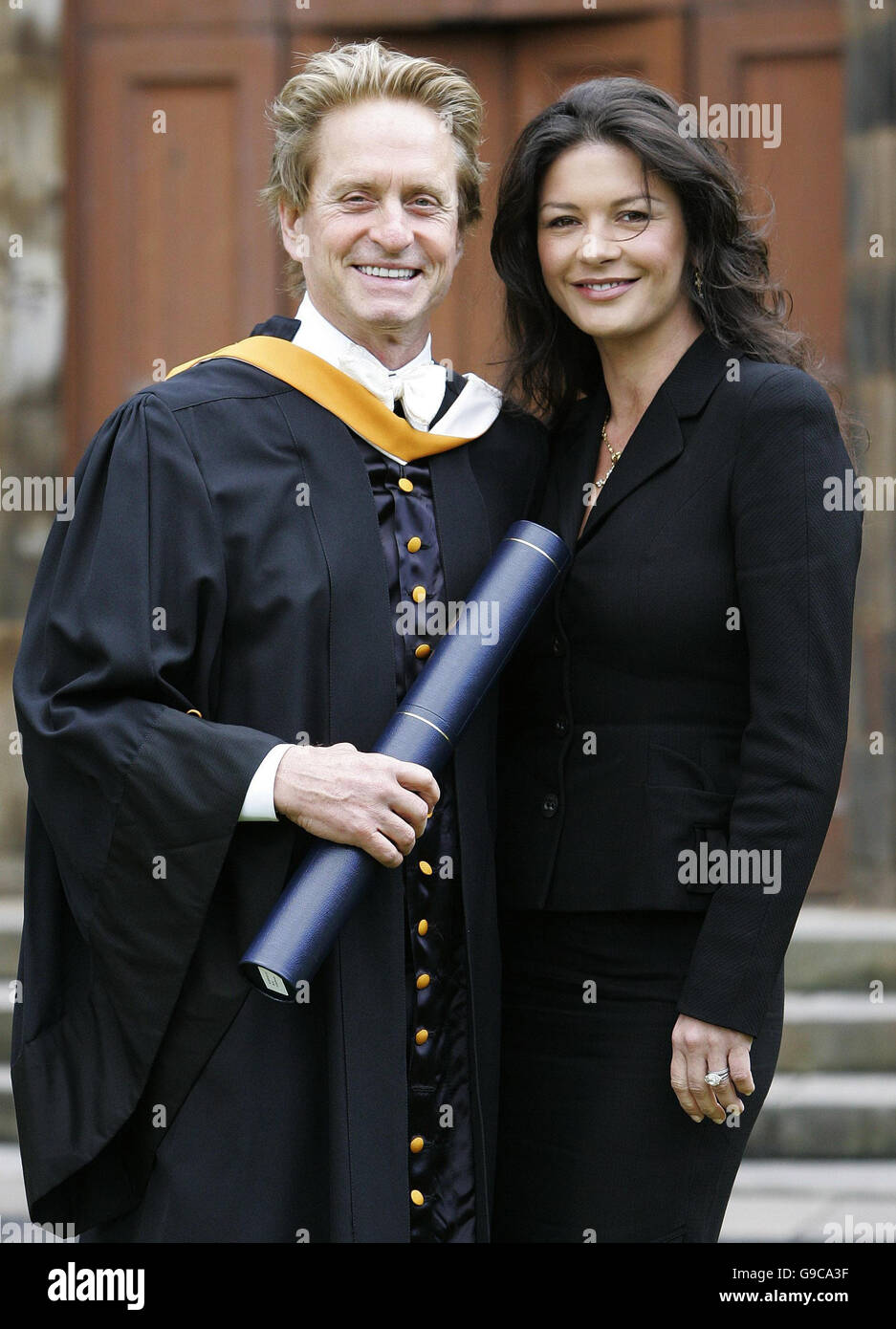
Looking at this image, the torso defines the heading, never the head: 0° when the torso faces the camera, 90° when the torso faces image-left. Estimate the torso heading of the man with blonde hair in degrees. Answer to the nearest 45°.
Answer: approximately 315°

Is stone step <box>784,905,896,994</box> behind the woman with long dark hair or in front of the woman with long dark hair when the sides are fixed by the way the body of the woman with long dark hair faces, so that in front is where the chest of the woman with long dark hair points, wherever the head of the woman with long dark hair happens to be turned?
behind
